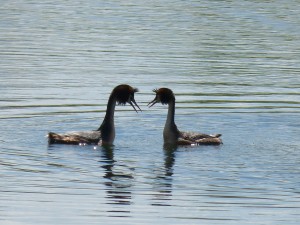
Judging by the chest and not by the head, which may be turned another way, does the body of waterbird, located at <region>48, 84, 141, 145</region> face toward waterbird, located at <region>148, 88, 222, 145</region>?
yes

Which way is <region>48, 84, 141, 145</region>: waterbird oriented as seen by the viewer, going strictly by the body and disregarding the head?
to the viewer's right

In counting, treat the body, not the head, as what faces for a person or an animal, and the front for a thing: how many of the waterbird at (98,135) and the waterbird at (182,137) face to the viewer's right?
1

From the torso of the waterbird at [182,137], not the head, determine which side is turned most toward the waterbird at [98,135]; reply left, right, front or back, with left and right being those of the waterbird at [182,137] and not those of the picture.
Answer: front

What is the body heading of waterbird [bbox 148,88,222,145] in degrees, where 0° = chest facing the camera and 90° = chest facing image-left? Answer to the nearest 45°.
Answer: approximately 90°

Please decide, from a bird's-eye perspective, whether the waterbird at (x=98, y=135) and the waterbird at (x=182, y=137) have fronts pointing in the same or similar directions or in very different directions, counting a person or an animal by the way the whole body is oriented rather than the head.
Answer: very different directions

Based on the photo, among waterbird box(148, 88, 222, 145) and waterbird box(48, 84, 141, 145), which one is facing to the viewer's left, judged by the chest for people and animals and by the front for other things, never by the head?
waterbird box(148, 88, 222, 145)

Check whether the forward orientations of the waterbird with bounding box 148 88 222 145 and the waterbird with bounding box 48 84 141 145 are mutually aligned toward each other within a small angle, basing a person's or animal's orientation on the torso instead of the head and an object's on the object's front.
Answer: yes
